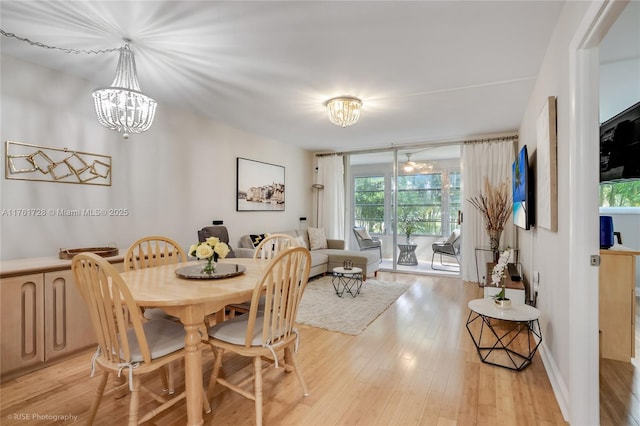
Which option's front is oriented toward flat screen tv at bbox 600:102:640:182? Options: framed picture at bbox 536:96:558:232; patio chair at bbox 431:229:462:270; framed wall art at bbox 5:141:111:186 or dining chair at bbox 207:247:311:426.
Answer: the framed wall art

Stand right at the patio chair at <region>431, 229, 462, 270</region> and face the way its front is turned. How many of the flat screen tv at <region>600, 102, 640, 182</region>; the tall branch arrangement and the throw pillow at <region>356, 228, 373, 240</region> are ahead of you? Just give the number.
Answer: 1

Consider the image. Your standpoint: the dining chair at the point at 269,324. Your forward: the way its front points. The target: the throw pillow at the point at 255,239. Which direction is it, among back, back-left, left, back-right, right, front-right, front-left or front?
front-right

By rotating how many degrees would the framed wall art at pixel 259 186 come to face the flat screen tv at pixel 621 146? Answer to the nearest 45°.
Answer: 0° — it already faces it

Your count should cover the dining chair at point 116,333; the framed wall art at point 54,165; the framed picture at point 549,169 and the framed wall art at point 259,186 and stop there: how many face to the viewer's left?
1

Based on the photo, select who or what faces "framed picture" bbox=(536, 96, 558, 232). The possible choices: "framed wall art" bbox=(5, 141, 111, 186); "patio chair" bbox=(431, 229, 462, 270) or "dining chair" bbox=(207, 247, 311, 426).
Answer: the framed wall art

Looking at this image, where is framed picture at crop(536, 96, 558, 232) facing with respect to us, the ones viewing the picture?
facing to the left of the viewer

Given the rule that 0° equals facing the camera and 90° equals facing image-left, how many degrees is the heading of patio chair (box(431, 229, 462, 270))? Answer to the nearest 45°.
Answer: approximately 90°

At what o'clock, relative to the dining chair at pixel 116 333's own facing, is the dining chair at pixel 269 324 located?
the dining chair at pixel 269 324 is roughly at 2 o'clock from the dining chair at pixel 116 333.

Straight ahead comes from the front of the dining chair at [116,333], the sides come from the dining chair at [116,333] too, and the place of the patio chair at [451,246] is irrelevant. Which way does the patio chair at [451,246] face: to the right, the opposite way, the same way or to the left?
to the left

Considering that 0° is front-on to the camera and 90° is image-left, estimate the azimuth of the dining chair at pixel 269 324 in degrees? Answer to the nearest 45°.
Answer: approximately 135°

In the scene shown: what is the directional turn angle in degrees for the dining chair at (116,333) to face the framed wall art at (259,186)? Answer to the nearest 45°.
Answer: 0° — it already faces it

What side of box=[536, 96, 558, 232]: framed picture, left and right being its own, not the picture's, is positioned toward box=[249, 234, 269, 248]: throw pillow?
front

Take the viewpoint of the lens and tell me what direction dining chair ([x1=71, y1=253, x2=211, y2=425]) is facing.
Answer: facing away from the viewer and to the right of the viewer
